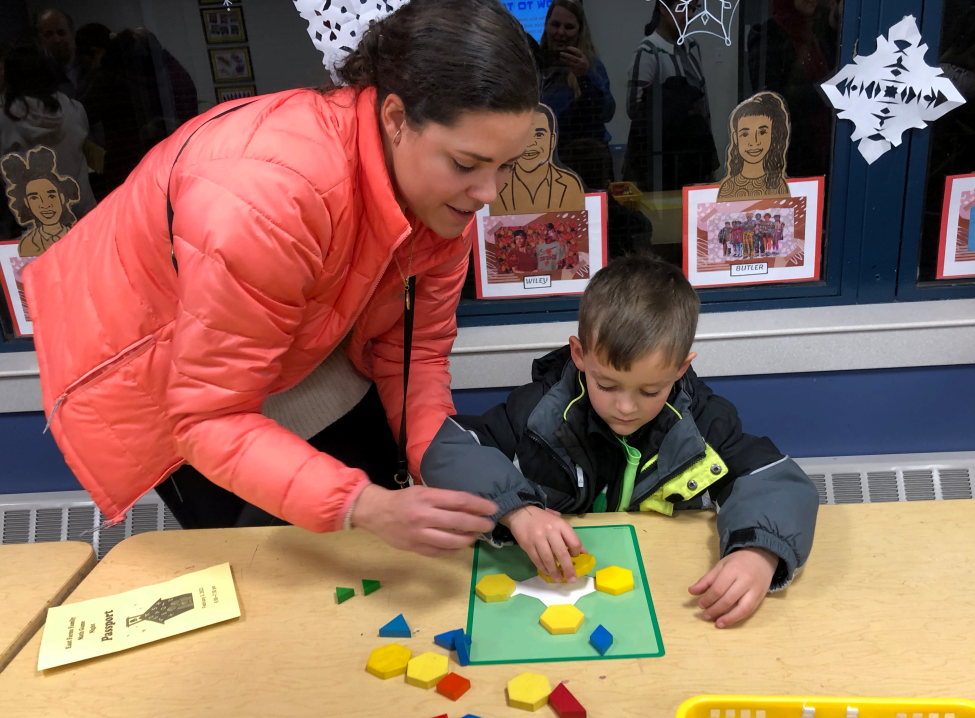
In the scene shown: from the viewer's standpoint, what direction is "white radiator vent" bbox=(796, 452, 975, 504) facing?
toward the camera

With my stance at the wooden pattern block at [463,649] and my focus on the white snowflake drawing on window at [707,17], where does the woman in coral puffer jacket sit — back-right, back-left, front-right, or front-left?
front-left

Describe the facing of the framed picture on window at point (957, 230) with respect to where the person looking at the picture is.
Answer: facing the viewer

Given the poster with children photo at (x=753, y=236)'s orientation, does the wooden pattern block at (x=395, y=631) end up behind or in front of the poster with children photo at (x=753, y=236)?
in front

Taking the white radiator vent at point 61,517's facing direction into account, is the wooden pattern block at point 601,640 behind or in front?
in front

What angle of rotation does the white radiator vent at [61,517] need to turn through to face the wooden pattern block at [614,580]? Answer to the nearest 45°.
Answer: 0° — it already faces it

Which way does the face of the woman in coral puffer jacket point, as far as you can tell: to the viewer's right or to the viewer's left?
to the viewer's right

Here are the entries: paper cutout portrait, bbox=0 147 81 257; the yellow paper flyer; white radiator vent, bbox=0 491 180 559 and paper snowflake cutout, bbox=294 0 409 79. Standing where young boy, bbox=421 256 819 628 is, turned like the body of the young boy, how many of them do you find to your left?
0

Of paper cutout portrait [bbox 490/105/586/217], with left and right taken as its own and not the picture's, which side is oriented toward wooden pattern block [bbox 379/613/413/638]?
front

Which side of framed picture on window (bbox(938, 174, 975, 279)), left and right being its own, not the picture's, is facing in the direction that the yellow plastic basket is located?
front

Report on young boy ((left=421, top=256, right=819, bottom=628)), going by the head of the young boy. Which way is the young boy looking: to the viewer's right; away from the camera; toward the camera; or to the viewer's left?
toward the camera

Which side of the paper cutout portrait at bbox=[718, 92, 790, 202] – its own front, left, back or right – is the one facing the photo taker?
front

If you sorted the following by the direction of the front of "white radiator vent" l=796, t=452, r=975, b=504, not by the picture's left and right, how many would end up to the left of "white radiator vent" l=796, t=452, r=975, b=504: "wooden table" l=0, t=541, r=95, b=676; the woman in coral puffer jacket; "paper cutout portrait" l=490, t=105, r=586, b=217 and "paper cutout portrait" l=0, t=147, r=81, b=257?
0

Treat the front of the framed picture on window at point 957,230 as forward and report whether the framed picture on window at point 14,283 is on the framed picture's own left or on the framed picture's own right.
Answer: on the framed picture's own right

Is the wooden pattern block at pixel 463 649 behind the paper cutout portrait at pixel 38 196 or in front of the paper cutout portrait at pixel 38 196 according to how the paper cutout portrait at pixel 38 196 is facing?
in front
